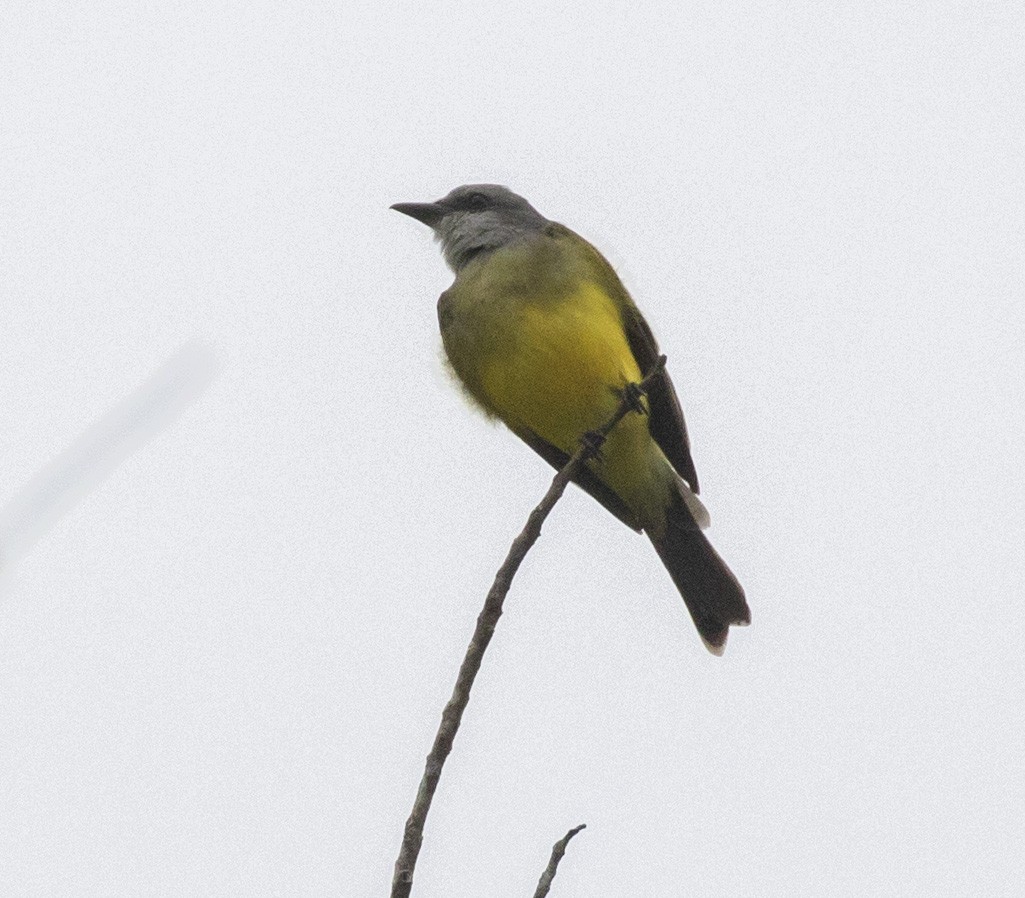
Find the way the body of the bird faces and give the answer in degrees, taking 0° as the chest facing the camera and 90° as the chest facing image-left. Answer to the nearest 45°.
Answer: approximately 45°
